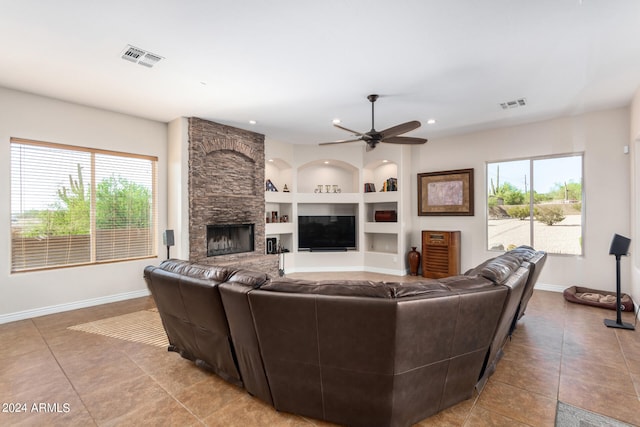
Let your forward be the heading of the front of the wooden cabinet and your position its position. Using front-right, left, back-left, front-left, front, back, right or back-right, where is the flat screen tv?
front-right

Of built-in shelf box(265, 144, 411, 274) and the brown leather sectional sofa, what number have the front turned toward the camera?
1

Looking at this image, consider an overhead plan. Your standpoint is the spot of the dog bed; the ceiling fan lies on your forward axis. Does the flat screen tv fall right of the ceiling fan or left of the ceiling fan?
right

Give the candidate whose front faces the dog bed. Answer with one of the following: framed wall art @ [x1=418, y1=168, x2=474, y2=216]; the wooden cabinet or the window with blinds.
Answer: the window with blinds

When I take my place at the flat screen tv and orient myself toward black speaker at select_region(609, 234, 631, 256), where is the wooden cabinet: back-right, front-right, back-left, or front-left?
front-left

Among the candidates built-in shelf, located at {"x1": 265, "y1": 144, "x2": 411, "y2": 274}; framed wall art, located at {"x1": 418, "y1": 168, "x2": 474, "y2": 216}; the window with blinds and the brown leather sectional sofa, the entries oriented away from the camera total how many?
1

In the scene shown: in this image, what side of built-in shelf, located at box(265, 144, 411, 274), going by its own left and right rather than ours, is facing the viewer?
front

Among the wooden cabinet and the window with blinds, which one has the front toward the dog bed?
the window with blinds

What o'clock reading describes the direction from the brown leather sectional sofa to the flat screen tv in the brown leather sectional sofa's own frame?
The flat screen tv is roughly at 12 o'clock from the brown leather sectional sofa.

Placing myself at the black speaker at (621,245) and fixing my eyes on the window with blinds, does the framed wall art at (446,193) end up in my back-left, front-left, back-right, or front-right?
front-right

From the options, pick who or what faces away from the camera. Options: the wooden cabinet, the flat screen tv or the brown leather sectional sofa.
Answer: the brown leather sectional sofa

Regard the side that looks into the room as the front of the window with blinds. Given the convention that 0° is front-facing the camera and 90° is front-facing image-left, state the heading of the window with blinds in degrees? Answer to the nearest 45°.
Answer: approximately 315°

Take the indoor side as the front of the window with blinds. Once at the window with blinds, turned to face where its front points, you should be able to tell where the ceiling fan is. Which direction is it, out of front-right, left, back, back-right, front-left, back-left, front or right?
front

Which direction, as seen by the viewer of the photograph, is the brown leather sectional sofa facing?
facing away from the viewer

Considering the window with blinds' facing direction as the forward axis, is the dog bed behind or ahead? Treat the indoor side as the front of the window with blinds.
ahead

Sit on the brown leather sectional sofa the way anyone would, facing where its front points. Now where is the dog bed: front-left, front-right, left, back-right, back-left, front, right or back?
front-right

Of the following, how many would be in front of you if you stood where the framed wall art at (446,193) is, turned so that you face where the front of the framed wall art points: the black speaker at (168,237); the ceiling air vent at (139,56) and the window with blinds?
3

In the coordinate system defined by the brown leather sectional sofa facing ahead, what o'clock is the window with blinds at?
The window with blinds is roughly at 10 o'clock from the brown leather sectional sofa.

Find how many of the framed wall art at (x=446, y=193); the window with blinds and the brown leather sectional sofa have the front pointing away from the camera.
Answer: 1

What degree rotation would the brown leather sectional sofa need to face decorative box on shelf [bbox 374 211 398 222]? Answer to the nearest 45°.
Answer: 0° — it already faces it

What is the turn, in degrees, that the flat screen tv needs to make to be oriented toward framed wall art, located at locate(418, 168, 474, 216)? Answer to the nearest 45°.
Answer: approximately 90° to its left
